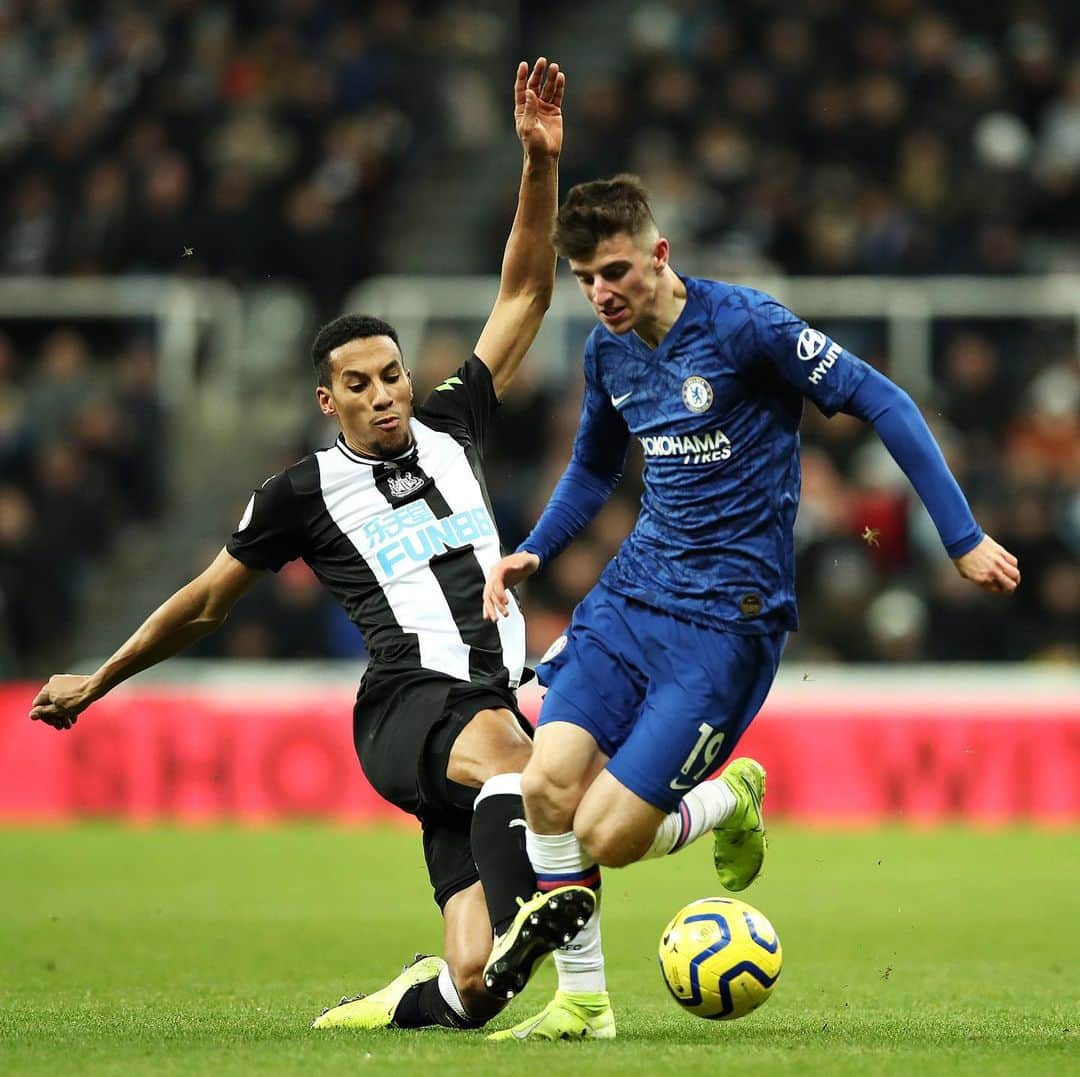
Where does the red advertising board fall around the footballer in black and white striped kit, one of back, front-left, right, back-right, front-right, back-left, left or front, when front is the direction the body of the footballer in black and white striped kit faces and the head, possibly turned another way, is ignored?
back-left

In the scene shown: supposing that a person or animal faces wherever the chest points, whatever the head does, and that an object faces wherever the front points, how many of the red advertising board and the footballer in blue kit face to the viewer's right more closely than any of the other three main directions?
0

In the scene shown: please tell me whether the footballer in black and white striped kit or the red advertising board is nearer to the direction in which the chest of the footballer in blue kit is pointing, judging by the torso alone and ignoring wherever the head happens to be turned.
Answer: the footballer in black and white striped kit

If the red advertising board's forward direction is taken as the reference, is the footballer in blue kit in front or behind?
in front

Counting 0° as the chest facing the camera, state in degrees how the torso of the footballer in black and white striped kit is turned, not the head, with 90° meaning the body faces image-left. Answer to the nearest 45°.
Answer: approximately 315°

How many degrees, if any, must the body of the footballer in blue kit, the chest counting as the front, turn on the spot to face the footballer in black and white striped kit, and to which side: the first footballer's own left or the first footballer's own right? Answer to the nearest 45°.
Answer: approximately 90° to the first footballer's own right

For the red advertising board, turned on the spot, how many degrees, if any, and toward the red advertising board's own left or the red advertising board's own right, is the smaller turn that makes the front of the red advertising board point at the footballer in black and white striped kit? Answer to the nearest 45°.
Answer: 0° — it already faces them

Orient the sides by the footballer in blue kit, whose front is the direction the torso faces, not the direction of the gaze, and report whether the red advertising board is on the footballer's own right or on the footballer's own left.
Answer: on the footballer's own right
